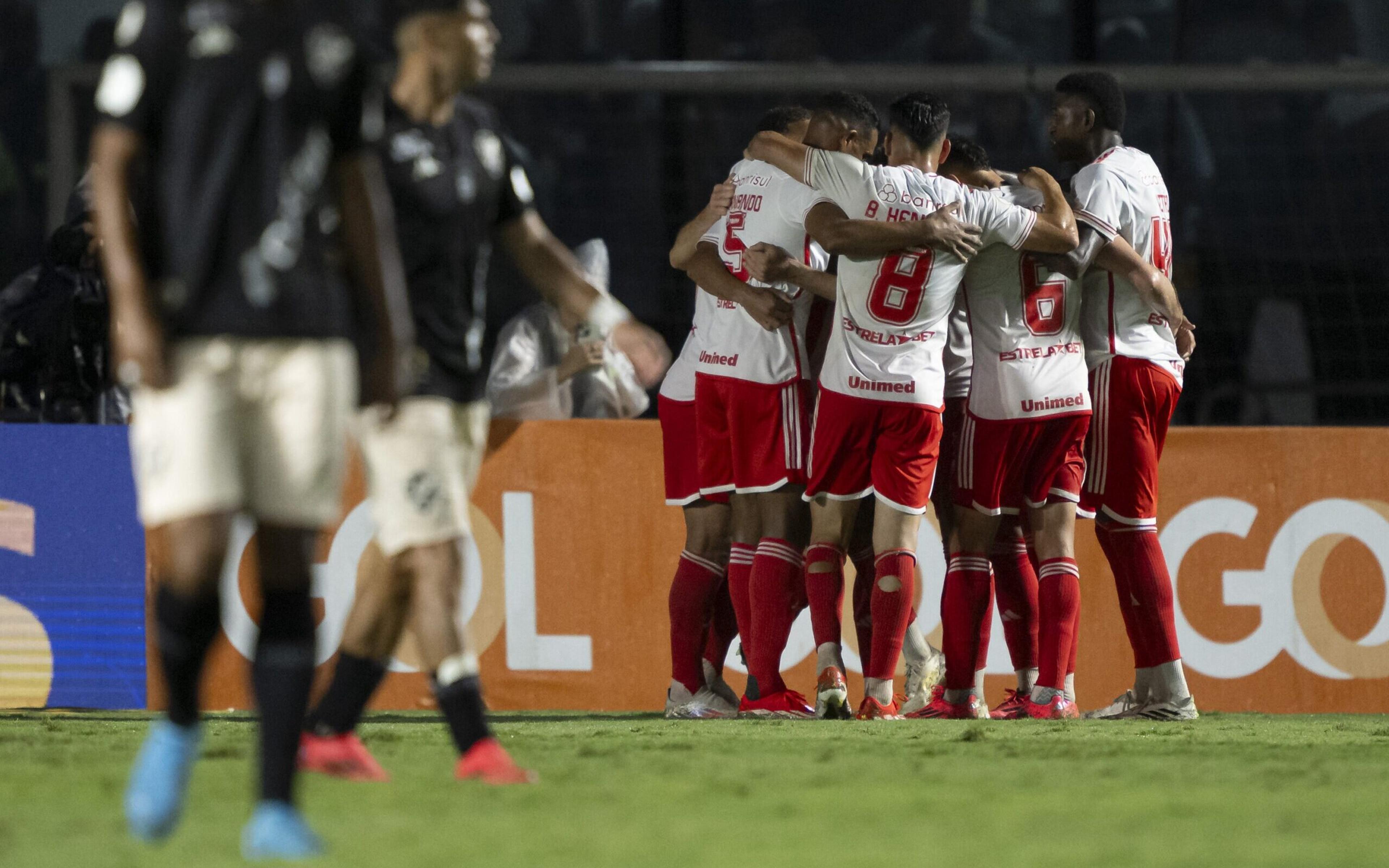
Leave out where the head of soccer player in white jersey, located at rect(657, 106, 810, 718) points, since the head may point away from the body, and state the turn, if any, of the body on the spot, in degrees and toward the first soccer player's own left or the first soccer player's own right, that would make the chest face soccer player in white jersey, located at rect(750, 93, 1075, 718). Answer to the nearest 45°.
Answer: approximately 45° to the first soccer player's own right

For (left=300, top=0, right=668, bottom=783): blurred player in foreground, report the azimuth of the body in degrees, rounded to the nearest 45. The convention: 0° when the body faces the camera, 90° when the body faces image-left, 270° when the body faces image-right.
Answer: approximately 315°

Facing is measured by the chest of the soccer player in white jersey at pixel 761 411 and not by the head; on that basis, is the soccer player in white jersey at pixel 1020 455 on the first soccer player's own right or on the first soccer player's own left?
on the first soccer player's own right

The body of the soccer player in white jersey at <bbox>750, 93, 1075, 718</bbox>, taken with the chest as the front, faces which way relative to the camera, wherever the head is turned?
away from the camera

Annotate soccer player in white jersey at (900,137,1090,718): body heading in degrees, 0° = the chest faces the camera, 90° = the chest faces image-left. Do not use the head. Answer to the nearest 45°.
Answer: approximately 135°

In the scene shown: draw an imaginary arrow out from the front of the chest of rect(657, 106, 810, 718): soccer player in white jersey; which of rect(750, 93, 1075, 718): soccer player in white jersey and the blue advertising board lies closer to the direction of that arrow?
the soccer player in white jersey

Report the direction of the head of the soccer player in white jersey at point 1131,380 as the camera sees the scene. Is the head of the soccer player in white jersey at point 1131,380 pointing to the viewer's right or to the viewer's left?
to the viewer's left

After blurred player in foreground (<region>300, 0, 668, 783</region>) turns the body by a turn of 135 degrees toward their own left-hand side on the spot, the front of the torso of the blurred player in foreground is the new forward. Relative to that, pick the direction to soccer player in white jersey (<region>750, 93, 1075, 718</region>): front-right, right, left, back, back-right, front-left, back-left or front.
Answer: front-right

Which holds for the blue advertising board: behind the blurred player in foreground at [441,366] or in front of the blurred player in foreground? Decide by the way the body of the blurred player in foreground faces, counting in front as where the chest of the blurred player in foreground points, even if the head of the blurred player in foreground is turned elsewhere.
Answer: behind

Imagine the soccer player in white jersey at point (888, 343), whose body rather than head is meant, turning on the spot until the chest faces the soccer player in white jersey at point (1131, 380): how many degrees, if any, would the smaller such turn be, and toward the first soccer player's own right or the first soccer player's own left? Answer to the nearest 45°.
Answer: approximately 90° to the first soccer player's own right

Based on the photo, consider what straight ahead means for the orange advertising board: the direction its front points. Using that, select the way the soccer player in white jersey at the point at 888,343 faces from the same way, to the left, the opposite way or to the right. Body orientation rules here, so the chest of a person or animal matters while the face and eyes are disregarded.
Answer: the opposite way

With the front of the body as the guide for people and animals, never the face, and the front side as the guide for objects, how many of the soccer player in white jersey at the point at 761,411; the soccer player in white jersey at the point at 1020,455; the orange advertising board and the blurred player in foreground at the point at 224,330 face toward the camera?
2
